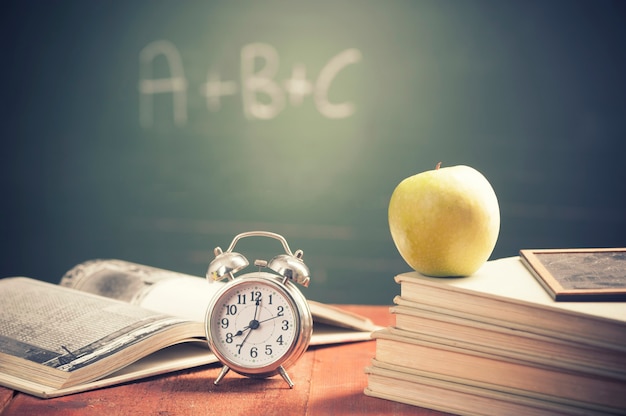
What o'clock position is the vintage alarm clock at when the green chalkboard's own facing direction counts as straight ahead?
The vintage alarm clock is roughly at 12 o'clock from the green chalkboard.

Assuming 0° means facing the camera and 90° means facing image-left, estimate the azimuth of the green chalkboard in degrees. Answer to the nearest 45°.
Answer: approximately 0°

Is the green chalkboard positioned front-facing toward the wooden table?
yes
